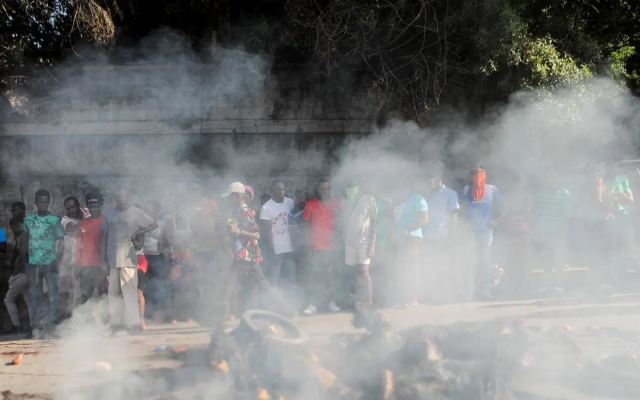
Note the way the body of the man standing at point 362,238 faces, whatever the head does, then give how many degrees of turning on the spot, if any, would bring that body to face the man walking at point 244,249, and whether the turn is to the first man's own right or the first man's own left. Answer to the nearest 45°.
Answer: approximately 45° to the first man's own right

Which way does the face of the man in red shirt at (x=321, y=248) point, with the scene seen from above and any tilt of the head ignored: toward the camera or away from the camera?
toward the camera

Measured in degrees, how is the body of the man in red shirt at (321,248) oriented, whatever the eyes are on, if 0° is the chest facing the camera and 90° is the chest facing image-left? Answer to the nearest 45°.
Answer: approximately 0°

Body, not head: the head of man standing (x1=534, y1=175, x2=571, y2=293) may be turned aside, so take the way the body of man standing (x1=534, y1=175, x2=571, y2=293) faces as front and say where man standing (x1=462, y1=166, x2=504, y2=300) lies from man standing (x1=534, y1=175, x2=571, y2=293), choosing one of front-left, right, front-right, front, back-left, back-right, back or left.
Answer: front-right

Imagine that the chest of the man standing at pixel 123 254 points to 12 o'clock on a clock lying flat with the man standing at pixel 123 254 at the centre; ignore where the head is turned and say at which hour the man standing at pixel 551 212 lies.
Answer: the man standing at pixel 551 212 is roughly at 9 o'clock from the man standing at pixel 123 254.

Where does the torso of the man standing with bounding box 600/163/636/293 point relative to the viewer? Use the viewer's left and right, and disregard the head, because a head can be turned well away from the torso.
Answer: facing the viewer and to the left of the viewer

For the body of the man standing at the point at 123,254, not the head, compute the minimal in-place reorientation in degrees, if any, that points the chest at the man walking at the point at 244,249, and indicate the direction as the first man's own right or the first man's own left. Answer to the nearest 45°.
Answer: approximately 90° to the first man's own left

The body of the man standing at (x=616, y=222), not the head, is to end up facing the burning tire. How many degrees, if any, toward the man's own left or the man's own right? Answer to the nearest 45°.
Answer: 0° — they already face it

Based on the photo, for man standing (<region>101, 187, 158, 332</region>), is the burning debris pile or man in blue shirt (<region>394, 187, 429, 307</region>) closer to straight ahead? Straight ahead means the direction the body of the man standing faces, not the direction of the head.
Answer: the burning debris pile

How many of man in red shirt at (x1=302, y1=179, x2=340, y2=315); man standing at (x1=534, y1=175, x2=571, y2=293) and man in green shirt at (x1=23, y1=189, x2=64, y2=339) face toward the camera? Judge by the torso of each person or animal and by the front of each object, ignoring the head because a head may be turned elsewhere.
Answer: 3

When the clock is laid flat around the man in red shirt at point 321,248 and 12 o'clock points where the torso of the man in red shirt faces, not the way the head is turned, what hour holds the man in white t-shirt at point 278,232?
The man in white t-shirt is roughly at 3 o'clock from the man in red shirt.

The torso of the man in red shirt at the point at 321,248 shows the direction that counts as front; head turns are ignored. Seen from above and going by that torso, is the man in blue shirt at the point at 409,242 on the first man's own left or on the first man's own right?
on the first man's own left

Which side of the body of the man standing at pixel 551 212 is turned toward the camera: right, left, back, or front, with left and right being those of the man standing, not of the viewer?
front
